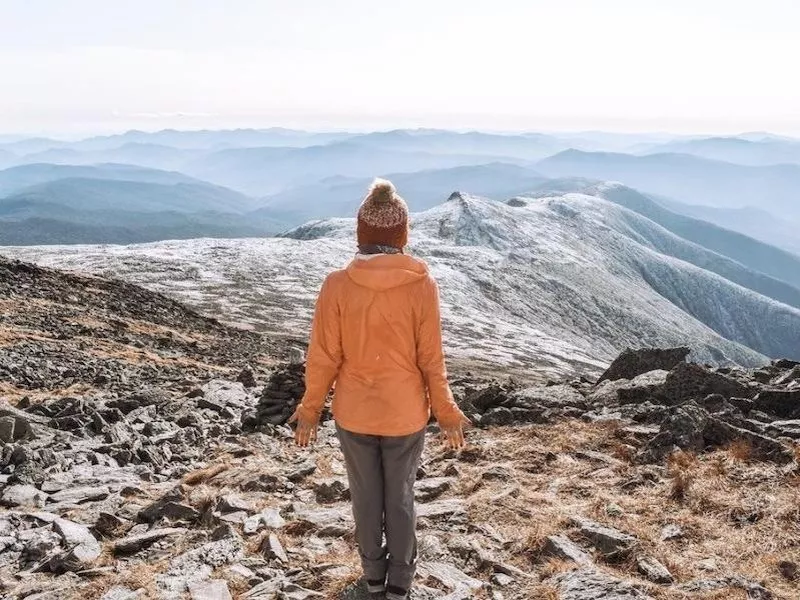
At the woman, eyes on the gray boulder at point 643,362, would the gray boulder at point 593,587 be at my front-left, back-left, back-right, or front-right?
front-right

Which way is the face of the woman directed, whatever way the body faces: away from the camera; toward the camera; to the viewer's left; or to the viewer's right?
away from the camera

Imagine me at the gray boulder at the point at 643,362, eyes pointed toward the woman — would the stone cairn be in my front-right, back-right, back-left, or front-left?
front-right

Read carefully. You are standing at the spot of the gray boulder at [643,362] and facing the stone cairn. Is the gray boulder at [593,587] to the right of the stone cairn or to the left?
left

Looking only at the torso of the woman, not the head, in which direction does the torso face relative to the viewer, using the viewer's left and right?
facing away from the viewer

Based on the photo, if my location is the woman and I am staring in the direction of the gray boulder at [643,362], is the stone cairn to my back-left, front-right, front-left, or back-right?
front-left

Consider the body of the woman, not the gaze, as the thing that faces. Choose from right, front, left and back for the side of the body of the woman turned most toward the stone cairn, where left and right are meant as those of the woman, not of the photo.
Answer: front
